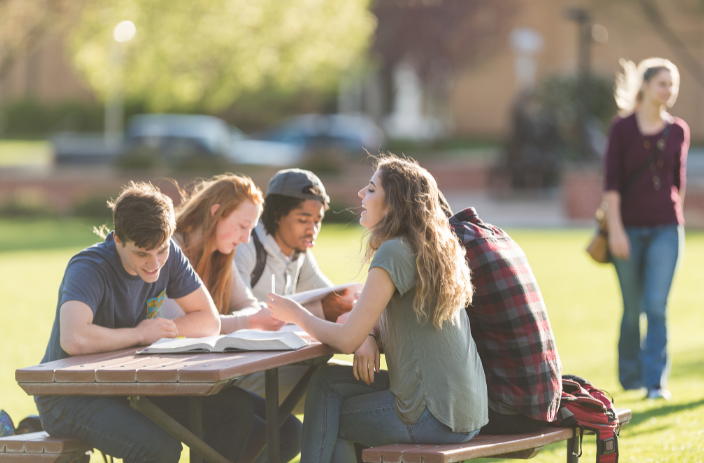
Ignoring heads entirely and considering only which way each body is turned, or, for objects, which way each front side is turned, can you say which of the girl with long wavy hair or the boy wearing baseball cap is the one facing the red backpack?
the boy wearing baseball cap

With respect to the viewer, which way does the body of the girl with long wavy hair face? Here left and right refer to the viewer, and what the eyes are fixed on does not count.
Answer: facing to the left of the viewer

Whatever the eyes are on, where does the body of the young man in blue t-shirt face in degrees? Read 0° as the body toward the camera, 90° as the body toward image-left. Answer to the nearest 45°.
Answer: approximately 315°

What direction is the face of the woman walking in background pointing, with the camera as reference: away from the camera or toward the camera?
toward the camera

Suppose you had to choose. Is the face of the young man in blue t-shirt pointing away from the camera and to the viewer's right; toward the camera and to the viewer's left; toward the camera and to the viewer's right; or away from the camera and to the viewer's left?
toward the camera and to the viewer's right

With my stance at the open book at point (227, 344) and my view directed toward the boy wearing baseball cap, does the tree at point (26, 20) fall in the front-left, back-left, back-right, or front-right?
front-left

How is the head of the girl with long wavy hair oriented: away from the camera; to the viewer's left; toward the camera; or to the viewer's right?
to the viewer's left
